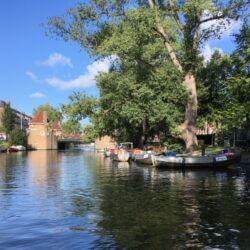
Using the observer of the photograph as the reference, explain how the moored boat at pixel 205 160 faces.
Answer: facing to the right of the viewer
